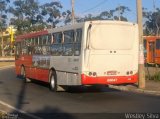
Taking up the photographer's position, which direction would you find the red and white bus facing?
facing away from the viewer and to the left of the viewer

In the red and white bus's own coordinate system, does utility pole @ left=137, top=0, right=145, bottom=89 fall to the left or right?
on its right

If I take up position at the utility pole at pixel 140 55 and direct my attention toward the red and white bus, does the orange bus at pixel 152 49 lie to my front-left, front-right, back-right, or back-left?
front-right
